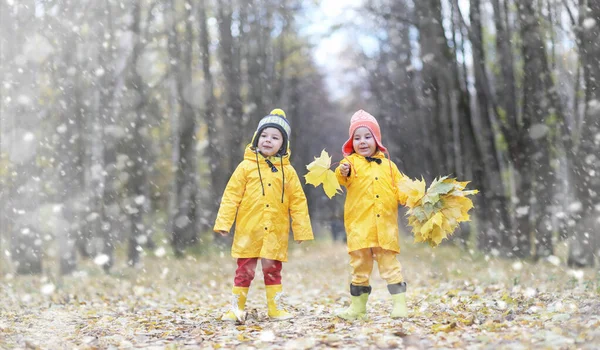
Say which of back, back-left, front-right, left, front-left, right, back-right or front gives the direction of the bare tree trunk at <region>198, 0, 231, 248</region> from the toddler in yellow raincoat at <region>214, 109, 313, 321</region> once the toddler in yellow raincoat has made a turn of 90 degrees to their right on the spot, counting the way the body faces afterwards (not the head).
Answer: right

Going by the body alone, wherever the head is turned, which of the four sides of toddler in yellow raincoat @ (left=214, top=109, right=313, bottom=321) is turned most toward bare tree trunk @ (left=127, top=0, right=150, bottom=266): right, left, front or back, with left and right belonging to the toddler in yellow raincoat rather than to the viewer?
back

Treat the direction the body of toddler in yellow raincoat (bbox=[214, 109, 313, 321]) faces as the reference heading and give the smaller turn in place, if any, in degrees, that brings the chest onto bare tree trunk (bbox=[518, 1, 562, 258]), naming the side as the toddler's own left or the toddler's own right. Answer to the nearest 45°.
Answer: approximately 135° to the toddler's own left

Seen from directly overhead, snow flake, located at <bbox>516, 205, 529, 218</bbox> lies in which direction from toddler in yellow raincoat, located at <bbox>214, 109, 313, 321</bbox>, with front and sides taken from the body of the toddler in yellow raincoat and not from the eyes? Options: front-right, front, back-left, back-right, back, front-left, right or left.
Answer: back-left

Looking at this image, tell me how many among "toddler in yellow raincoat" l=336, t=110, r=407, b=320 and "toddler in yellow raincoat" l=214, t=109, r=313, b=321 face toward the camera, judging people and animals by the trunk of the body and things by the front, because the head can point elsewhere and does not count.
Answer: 2

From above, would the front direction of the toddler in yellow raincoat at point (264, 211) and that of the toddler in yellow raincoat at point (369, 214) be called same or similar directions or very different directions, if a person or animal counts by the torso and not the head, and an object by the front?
same or similar directions

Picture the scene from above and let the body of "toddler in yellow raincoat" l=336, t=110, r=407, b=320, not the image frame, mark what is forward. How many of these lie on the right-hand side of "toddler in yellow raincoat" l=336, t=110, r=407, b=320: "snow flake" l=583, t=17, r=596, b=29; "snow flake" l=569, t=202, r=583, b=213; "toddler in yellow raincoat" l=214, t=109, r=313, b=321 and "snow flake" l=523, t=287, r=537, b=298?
1

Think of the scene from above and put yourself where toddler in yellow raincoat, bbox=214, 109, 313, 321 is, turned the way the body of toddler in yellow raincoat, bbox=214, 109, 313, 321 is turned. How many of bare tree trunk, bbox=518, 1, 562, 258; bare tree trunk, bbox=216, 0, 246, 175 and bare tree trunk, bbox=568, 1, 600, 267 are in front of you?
0

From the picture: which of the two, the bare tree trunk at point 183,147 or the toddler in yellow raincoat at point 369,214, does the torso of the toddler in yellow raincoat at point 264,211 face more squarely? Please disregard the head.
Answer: the toddler in yellow raincoat

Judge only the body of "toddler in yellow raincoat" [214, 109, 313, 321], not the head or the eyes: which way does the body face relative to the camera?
toward the camera

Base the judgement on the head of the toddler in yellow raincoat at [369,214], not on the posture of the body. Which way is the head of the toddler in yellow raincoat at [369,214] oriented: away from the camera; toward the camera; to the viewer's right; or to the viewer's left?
toward the camera
